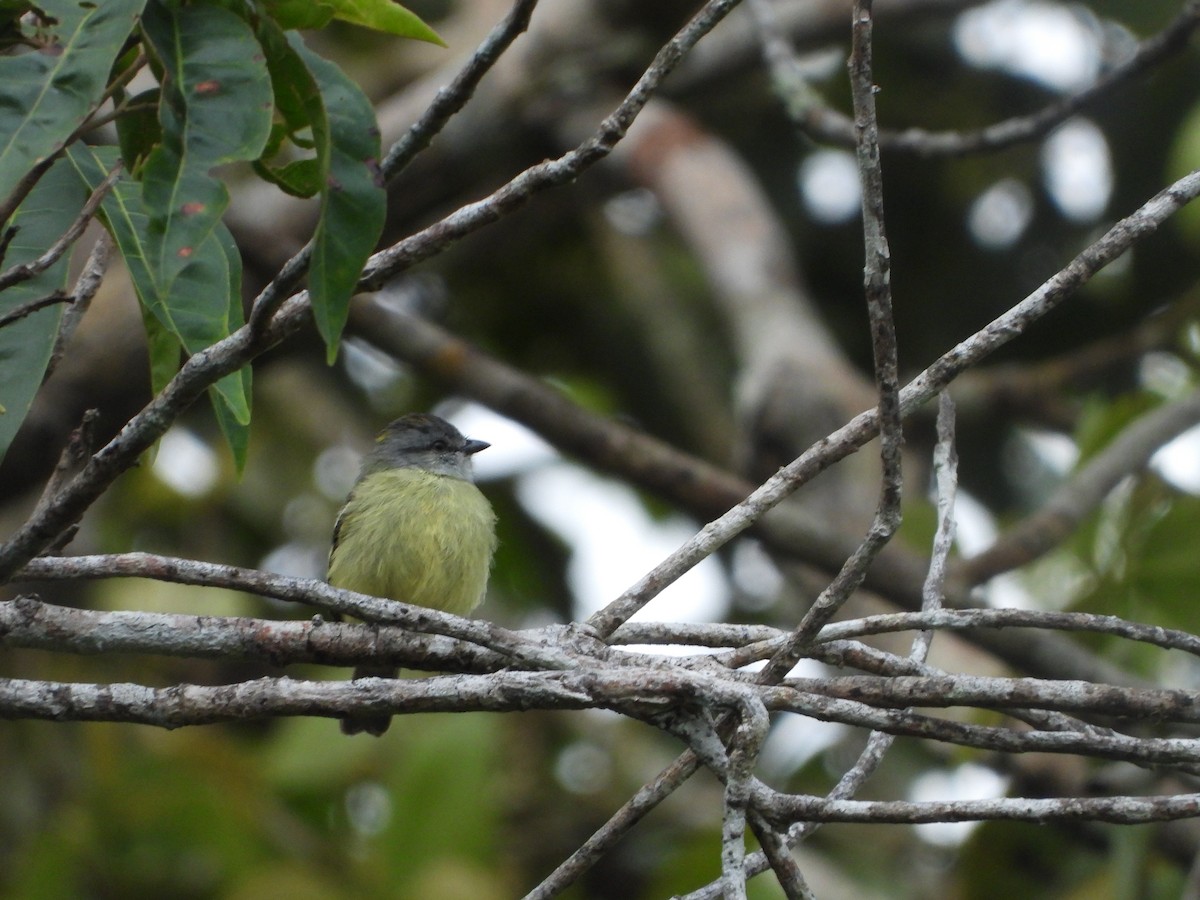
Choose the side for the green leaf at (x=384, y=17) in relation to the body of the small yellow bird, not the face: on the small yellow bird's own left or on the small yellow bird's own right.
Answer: on the small yellow bird's own right

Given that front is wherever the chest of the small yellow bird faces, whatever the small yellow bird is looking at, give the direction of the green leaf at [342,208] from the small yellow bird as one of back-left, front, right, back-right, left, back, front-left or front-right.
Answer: front-right

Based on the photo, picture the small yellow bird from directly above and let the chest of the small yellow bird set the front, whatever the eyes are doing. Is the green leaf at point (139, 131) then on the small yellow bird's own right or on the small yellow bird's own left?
on the small yellow bird's own right

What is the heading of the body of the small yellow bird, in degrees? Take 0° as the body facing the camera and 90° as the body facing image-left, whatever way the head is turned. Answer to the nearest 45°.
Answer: approximately 315°

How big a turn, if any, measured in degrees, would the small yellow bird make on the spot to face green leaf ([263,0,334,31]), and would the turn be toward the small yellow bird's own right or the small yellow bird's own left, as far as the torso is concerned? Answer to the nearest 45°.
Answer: approximately 45° to the small yellow bird's own right

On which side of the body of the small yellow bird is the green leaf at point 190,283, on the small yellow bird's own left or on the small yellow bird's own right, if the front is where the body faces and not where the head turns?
on the small yellow bird's own right

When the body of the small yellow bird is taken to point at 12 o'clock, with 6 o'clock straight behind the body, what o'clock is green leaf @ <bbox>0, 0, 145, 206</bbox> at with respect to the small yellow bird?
The green leaf is roughly at 2 o'clock from the small yellow bird.
